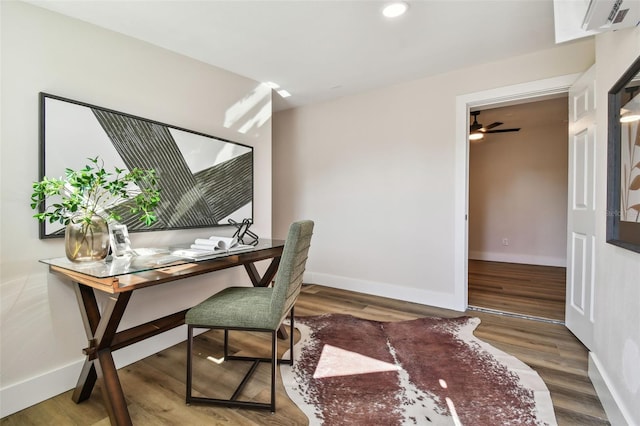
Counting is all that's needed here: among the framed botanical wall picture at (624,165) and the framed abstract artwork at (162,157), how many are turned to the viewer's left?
1

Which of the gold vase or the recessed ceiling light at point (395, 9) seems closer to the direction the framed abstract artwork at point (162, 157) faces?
the recessed ceiling light

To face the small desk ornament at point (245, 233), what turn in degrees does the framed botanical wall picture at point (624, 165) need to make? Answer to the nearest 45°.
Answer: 0° — it already faces it

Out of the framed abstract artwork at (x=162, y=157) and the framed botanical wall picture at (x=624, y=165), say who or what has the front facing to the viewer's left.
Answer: the framed botanical wall picture

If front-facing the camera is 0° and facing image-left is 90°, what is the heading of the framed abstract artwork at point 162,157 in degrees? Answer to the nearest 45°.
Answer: approximately 315°

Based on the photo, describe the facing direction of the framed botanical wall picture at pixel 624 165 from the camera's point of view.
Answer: facing to the left of the viewer

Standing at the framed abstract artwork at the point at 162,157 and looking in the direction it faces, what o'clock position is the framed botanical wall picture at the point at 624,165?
The framed botanical wall picture is roughly at 12 o'clock from the framed abstract artwork.

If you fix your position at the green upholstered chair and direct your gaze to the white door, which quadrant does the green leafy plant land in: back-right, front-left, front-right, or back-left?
back-left

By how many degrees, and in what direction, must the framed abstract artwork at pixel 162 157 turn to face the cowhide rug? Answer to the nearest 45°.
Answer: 0° — it already faces it
